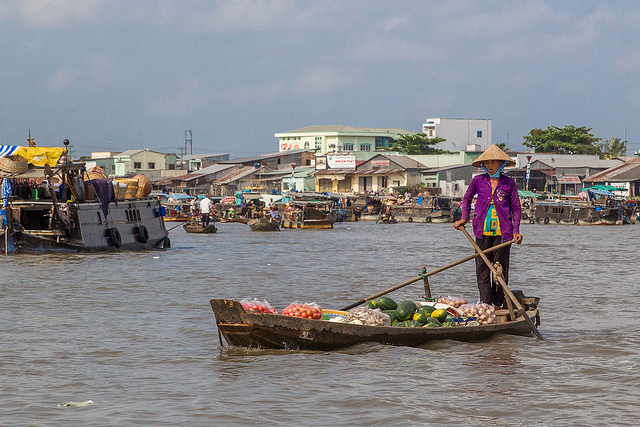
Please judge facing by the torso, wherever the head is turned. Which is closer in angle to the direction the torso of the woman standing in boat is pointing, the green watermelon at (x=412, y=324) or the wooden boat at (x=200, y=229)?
the green watermelon

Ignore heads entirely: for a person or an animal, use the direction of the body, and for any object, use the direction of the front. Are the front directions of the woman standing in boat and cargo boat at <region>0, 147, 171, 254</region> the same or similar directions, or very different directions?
very different directions

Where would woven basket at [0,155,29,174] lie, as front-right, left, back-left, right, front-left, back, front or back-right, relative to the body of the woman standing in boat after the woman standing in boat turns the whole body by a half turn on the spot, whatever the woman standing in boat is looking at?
front-left

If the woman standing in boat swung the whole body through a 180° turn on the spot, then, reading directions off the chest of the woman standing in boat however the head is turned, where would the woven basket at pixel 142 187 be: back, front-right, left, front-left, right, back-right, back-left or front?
front-left

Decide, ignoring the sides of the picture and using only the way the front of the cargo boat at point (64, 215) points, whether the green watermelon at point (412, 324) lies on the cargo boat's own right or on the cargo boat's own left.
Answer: on the cargo boat's own right

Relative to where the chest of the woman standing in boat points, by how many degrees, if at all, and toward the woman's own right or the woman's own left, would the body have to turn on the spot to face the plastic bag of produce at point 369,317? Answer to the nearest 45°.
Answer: approximately 45° to the woman's own right

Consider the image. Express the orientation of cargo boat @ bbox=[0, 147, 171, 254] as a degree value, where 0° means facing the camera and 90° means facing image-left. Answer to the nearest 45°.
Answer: approximately 225°

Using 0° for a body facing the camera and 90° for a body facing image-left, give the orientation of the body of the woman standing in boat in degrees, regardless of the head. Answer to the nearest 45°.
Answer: approximately 0°

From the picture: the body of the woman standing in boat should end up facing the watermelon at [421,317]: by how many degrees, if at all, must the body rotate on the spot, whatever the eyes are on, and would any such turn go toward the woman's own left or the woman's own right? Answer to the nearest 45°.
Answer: approximately 45° to the woman's own right
